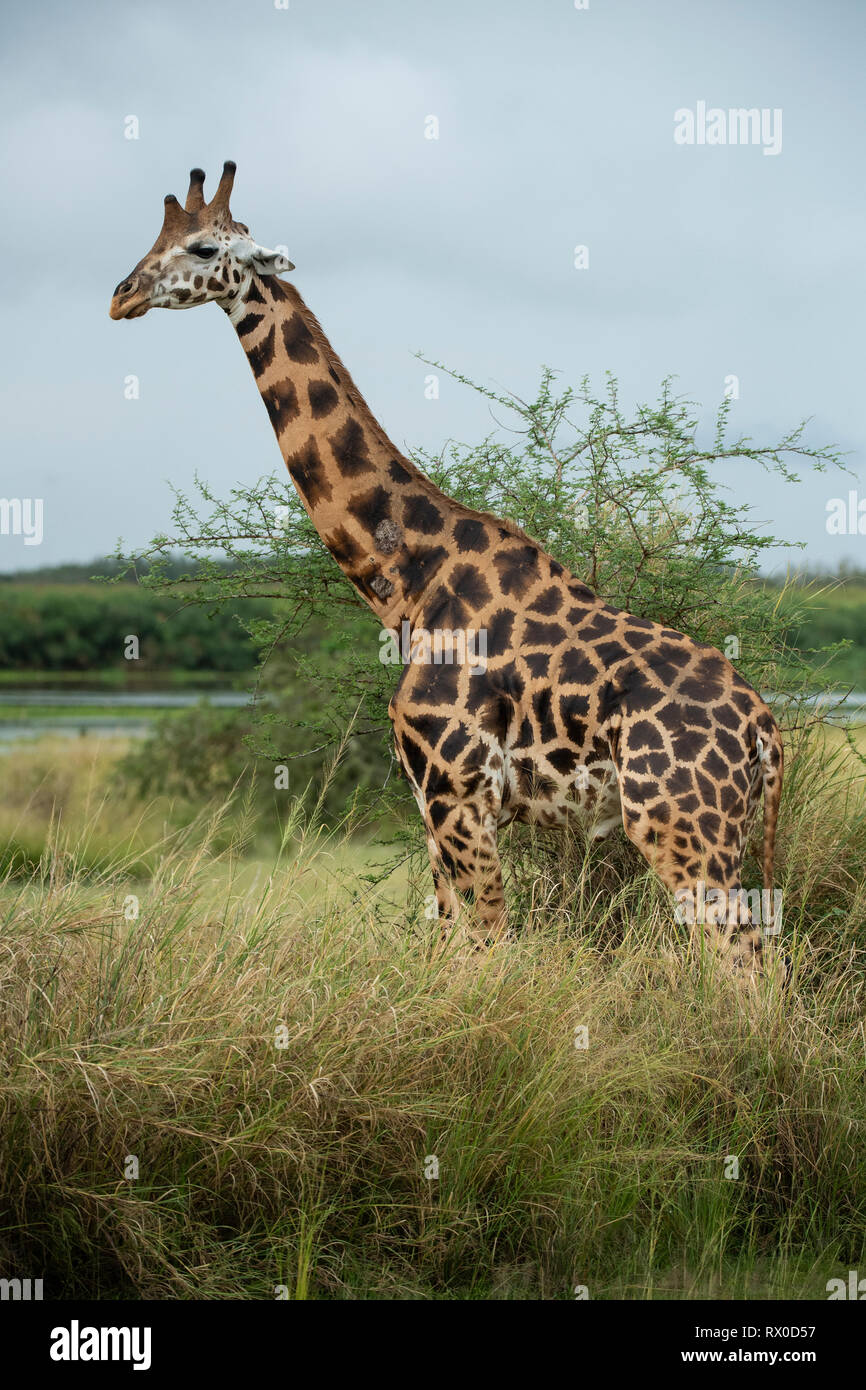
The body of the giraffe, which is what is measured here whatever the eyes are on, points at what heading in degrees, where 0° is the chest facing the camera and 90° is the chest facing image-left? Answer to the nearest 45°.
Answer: approximately 90°
